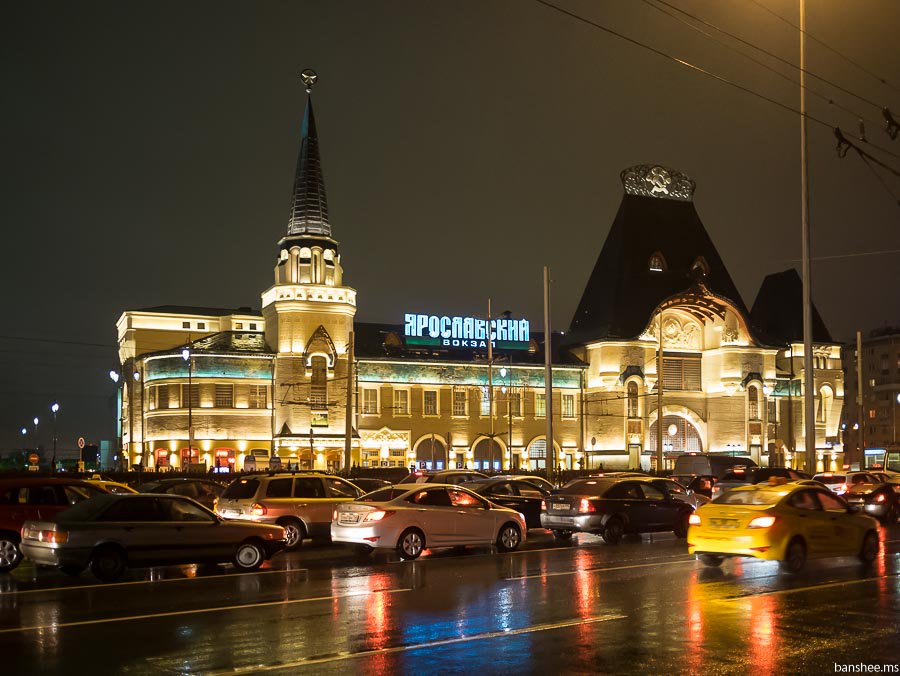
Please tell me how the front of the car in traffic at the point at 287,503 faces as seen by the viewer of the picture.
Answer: facing away from the viewer and to the right of the viewer

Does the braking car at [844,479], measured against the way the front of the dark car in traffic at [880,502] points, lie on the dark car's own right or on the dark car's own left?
on the dark car's own left

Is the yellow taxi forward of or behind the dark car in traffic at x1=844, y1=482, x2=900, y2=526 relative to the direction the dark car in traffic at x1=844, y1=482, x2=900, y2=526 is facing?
behind

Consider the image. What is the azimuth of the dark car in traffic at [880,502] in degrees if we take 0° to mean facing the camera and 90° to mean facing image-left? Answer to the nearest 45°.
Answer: approximately 225°

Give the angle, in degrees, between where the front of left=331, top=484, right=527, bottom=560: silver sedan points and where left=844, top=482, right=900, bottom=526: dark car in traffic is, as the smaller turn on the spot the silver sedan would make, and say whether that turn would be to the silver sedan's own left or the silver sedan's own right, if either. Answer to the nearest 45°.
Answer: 0° — it already faces it

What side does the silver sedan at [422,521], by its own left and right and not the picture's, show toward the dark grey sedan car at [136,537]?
back

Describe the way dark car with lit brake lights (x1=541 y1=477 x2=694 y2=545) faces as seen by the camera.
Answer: facing away from the viewer and to the right of the viewer

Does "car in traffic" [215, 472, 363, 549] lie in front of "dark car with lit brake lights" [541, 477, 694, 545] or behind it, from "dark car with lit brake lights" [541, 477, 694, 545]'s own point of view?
behind

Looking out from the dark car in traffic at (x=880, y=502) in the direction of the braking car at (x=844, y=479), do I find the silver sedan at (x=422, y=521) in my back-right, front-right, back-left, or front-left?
back-left

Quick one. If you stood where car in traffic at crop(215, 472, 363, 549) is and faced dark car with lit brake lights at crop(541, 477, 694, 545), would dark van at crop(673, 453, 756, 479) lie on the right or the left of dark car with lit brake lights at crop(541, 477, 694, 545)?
left

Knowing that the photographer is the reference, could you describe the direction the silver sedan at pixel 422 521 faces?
facing away from the viewer and to the right of the viewer
